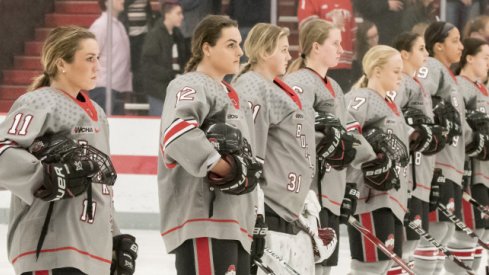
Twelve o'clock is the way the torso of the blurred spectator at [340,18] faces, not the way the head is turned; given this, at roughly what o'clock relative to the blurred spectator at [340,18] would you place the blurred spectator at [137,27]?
the blurred spectator at [137,27] is roughly at 3 o'clock from the blurred spectator at [340,18].

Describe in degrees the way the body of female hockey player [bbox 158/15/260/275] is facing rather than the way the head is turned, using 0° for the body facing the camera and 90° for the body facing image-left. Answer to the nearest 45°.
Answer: approximately 315°

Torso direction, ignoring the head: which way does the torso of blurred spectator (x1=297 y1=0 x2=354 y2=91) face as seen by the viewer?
toward the camera

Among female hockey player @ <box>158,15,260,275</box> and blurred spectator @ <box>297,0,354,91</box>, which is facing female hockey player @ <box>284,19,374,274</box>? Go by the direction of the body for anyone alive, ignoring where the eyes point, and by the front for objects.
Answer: the blurred spectator

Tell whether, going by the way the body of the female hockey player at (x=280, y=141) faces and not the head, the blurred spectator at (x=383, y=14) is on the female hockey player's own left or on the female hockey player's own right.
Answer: on the female hockey player's own left

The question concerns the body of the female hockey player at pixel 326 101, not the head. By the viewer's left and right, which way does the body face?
facing the viewer and to the right of the viewer

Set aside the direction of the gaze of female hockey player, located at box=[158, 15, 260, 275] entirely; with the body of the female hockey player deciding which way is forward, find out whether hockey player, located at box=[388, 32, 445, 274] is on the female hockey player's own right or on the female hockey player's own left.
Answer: on the female hockey player's own left

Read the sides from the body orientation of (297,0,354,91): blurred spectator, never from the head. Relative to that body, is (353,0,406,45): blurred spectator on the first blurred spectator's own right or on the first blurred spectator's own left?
on the first blurred spectator's own left

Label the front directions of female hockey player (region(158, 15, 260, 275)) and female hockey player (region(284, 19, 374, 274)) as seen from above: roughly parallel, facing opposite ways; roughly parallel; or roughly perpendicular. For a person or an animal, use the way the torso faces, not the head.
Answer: roughly parallel
